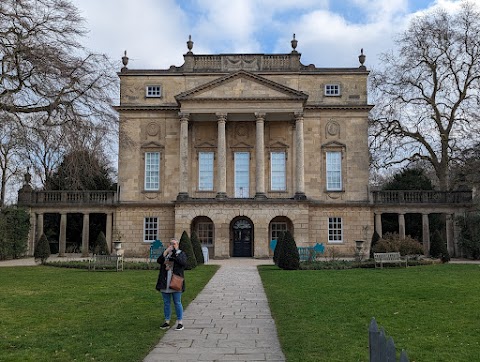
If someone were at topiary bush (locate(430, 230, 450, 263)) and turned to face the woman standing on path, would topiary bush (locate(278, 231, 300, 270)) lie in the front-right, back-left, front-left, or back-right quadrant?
front-right

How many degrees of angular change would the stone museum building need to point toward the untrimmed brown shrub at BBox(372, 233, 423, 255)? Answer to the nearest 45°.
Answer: approximately 45° to its left

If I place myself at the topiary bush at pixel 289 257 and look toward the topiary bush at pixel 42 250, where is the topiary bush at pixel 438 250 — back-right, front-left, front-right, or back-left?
back-right

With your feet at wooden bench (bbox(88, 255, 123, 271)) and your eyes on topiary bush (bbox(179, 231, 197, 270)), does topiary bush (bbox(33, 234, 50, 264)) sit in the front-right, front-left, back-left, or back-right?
back-left

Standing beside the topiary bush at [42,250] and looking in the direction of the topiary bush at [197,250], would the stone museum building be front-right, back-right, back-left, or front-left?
front-left

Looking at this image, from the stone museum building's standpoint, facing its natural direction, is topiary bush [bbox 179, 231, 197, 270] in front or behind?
in front

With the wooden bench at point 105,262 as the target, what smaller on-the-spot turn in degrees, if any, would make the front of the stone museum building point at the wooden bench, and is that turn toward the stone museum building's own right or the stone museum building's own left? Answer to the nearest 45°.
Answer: approximately 45° to the stone museum building's own right

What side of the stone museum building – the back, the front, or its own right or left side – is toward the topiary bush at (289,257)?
front

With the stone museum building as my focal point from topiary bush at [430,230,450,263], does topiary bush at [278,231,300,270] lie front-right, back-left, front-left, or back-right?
front-left

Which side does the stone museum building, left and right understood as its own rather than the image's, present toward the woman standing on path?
front

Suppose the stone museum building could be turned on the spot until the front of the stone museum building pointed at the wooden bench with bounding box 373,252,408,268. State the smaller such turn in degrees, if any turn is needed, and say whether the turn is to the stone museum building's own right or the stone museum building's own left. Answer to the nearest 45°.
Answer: approximately 45° to the stone museum building's own left

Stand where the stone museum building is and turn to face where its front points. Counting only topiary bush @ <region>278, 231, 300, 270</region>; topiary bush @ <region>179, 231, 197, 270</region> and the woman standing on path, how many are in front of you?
3

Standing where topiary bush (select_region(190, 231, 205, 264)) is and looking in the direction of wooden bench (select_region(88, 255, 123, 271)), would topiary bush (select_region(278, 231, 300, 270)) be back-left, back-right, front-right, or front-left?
back-left
